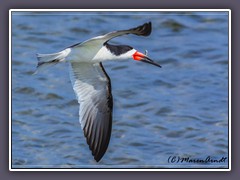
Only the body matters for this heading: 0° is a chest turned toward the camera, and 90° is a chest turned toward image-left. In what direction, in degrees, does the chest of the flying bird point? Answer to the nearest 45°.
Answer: approximately 270°
